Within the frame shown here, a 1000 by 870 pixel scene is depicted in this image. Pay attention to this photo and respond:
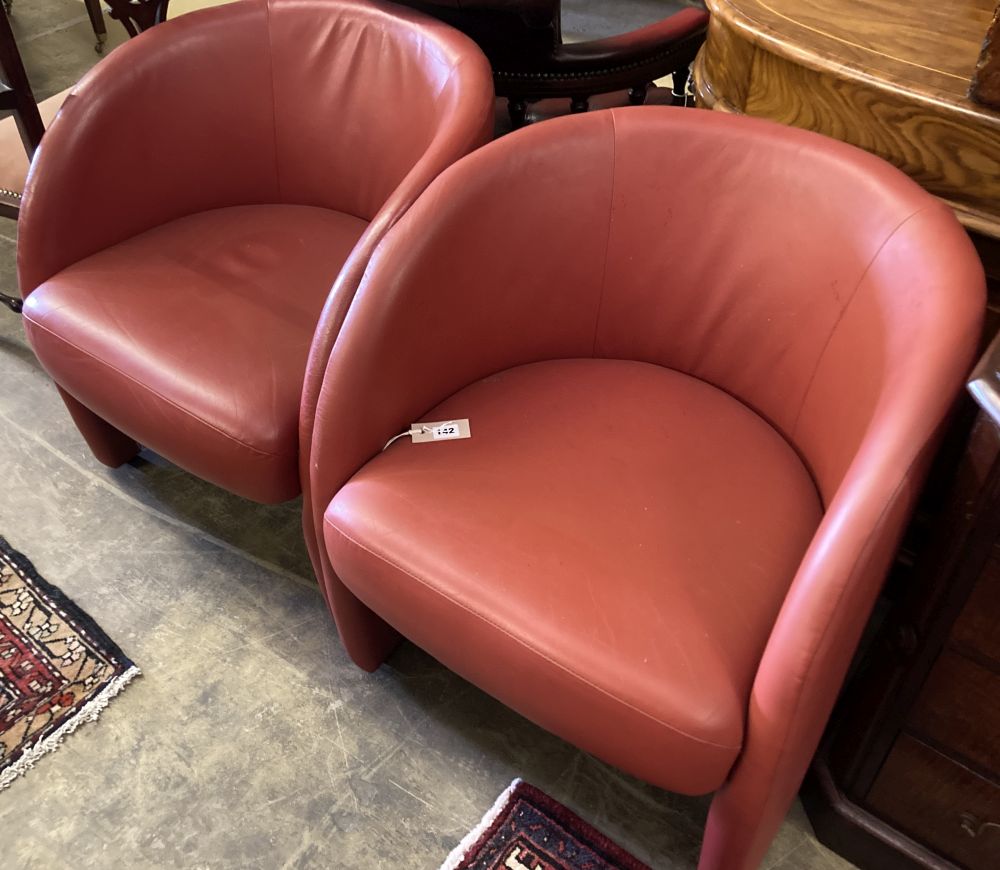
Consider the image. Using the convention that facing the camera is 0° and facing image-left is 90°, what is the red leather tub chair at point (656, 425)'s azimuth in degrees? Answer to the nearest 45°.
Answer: approximately 45°

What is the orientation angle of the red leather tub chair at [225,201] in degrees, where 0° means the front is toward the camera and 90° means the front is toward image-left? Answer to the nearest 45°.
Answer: approximately 45°

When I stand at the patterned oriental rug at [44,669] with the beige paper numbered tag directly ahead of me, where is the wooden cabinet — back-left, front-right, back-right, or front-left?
front-right

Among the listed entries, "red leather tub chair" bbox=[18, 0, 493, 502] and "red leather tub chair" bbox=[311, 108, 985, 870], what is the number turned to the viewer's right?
0

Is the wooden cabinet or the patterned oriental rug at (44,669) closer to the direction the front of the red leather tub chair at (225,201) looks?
the patterned oriental rug

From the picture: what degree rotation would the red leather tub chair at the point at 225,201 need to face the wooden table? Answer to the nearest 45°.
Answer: approximately 90° to its left

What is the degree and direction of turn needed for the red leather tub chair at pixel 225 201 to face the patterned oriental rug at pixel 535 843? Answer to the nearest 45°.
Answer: approximately 45° to its left

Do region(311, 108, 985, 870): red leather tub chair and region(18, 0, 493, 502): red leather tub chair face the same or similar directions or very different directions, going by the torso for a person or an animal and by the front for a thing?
same or similar directions

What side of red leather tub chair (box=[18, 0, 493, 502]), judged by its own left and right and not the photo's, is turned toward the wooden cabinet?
left
